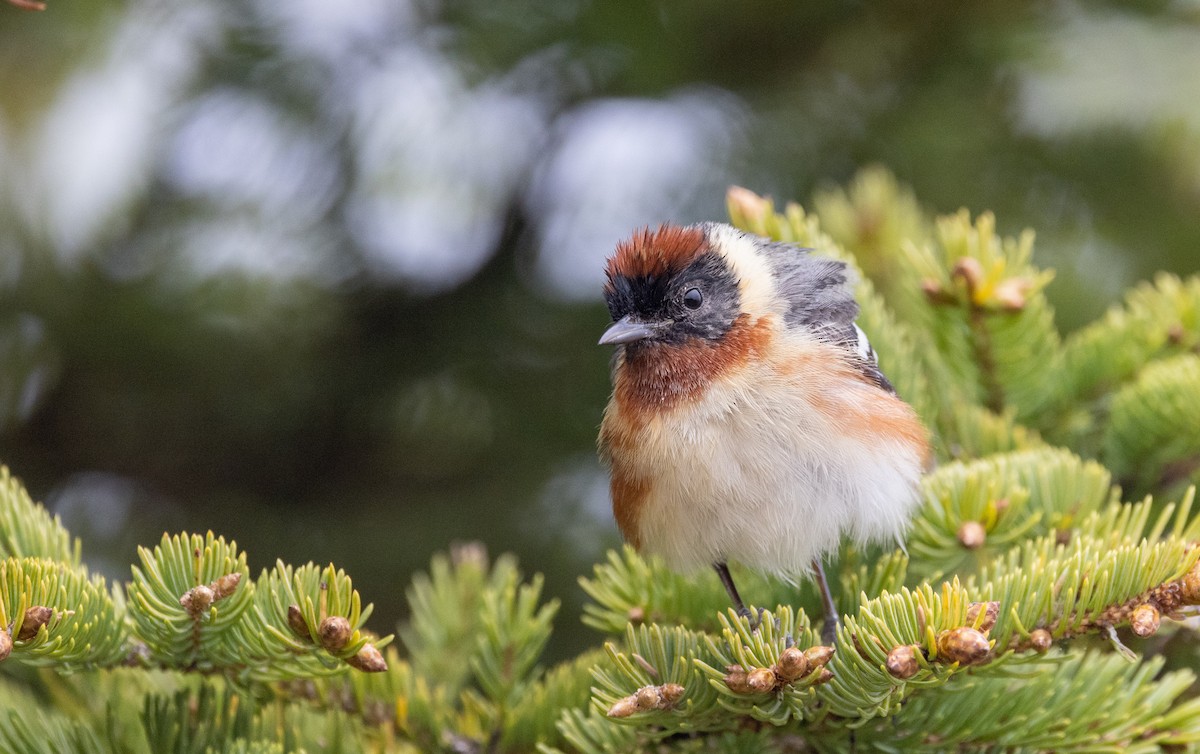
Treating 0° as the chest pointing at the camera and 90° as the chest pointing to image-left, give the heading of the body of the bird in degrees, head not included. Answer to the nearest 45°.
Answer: approximately 45°
